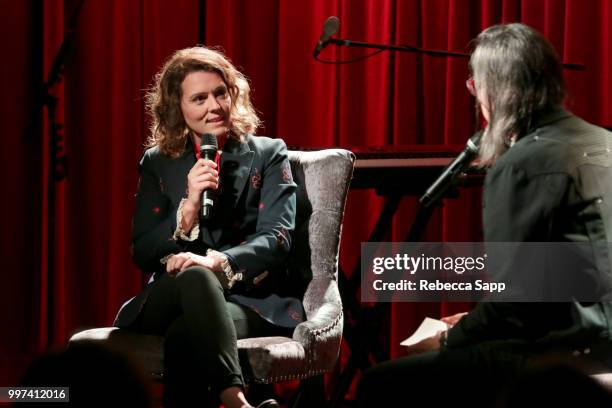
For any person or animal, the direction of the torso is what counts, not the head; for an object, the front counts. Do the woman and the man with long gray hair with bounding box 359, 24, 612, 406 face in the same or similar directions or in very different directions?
very different directions

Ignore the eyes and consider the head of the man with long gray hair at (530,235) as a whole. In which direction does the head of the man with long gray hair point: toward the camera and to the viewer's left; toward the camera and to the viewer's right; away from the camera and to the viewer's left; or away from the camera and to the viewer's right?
away from the camera and to the viewer's left

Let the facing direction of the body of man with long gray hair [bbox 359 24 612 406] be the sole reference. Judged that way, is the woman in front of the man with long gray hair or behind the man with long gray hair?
in front

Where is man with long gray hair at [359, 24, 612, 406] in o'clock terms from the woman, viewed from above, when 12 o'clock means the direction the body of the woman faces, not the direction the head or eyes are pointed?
The man with long gray hair is roughly at 11 o'clock from the woman.

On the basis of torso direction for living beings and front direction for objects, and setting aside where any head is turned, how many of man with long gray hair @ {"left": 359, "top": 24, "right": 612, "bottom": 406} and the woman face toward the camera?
1

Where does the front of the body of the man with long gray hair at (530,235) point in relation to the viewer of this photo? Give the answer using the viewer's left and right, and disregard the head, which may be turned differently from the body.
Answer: facing away from the viewer and to the left of the viewer
